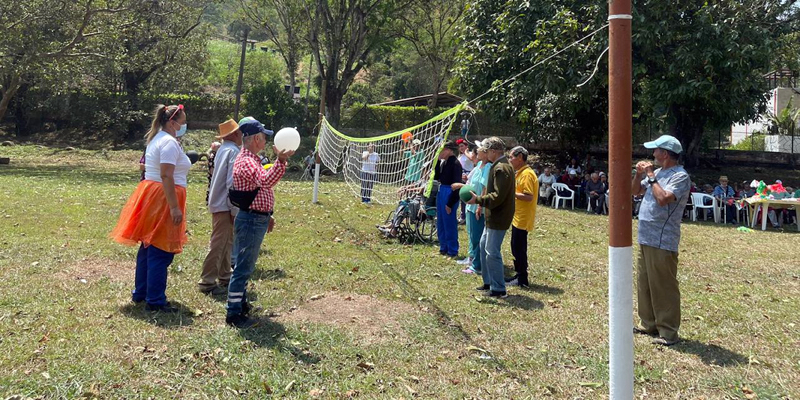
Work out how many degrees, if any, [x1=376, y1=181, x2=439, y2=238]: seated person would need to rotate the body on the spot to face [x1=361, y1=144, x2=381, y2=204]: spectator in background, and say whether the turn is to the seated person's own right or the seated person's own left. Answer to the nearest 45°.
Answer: approximately 90° to the seated person's own right

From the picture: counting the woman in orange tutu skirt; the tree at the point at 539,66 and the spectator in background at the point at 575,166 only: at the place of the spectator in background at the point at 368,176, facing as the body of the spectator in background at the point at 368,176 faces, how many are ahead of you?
1

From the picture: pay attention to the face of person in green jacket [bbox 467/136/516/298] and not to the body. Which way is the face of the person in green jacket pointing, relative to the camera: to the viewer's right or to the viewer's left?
to the viewer's left

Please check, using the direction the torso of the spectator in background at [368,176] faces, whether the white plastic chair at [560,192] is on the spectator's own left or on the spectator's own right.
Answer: on the spectator's own left

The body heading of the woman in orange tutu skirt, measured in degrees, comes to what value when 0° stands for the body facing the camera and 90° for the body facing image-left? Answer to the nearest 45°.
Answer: approximately 270°

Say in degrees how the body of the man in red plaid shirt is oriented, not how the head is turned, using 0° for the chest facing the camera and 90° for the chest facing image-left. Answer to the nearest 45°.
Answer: approximately 270°

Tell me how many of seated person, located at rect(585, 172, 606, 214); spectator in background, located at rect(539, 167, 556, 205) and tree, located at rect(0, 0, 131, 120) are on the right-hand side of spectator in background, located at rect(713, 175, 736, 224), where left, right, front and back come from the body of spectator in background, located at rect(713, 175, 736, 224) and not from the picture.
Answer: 3

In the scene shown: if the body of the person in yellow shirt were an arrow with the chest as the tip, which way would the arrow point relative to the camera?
to the viewer's left

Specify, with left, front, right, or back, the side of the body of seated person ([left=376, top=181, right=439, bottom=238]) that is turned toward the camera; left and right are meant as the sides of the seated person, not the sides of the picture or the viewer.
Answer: left

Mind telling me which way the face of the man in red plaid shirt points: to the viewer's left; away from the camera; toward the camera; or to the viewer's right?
to the viewer's right

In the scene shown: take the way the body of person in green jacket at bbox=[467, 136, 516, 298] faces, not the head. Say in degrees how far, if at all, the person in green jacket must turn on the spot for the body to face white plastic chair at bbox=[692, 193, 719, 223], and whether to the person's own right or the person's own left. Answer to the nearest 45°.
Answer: approximately 135° to the person's own right

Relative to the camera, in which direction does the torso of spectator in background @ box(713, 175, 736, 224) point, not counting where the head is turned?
toward the camera

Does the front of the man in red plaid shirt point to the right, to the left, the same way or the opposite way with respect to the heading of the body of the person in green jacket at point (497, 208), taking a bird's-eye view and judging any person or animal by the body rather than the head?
the opposite way

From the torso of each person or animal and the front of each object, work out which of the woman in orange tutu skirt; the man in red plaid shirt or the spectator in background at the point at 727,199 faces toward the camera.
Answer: the spectator in background

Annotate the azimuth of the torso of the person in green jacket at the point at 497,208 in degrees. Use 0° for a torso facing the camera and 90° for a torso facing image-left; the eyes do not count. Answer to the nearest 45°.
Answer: approximately 90°
